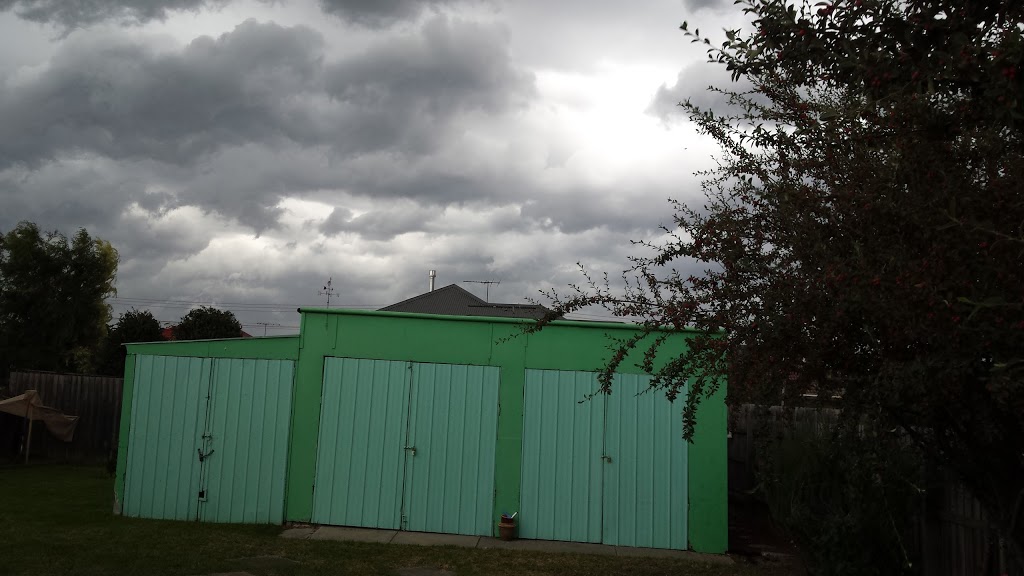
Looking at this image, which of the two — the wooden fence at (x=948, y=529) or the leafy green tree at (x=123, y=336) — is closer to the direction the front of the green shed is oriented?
the wooden fence

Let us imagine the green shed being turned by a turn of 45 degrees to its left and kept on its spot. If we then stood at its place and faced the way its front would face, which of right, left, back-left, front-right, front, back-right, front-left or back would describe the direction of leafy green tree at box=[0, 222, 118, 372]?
back

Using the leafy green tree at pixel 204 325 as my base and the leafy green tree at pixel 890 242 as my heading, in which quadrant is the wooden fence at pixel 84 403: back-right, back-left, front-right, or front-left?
front-right

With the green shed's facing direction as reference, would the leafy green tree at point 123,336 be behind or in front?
behind

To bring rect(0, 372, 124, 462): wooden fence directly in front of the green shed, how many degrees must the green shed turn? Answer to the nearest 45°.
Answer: approximately 135° to its right

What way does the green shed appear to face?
toward the camera

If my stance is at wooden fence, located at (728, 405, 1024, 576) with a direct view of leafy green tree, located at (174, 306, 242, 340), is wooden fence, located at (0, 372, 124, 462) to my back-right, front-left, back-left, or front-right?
front-left

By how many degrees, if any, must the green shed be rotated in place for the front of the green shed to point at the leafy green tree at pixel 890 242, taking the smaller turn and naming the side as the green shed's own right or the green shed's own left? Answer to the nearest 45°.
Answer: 0° — it already faces it

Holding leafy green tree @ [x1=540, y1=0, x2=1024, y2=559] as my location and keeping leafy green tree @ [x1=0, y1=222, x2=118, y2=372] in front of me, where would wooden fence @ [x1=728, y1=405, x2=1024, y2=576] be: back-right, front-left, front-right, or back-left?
front-right

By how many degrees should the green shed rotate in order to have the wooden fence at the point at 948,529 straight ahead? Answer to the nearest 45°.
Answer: approximately 45° to its left
